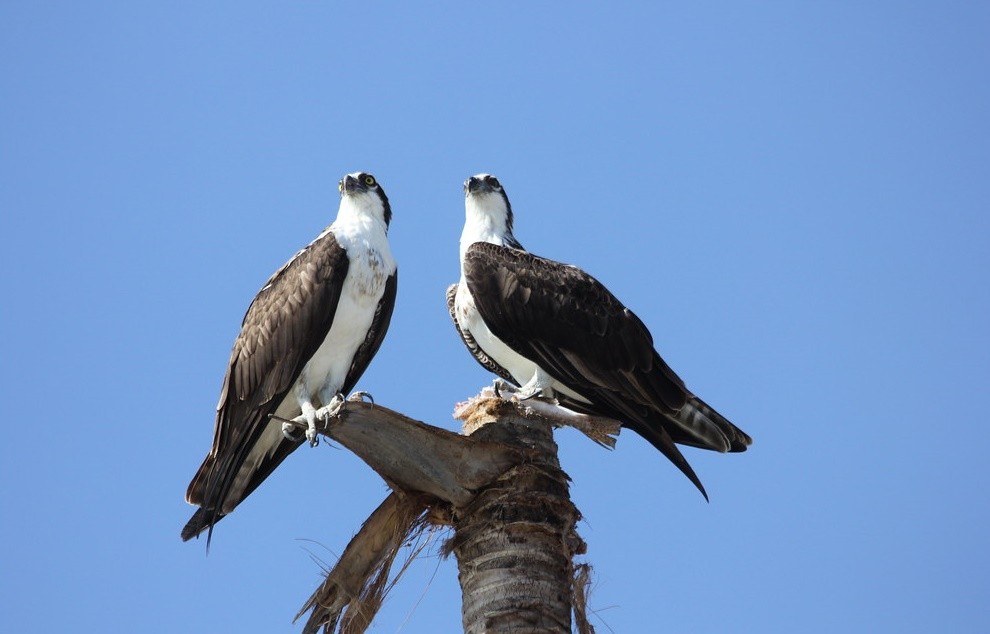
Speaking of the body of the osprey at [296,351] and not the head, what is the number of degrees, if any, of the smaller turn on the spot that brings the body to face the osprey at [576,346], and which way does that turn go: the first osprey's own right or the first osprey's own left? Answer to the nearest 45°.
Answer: approximately 45° to the first osprey's own left
